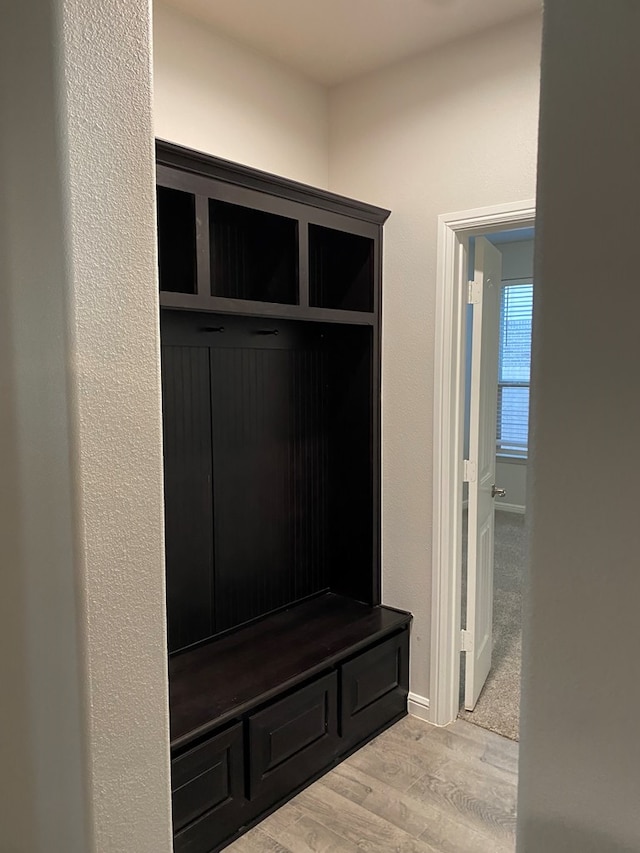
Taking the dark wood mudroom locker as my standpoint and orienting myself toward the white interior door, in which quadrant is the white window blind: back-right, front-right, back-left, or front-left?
front-left

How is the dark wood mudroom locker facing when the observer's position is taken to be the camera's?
facing the viewer and to the right of the viewer

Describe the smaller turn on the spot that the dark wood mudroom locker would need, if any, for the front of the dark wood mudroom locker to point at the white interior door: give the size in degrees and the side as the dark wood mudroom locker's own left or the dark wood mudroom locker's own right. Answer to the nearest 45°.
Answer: approximately 45° to the dark wood mudroom locker's own left

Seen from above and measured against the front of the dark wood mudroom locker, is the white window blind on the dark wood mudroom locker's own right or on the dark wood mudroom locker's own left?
on the dark wood mudroom locker's own left

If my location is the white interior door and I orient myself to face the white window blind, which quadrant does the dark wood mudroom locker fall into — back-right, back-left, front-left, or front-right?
back-left
